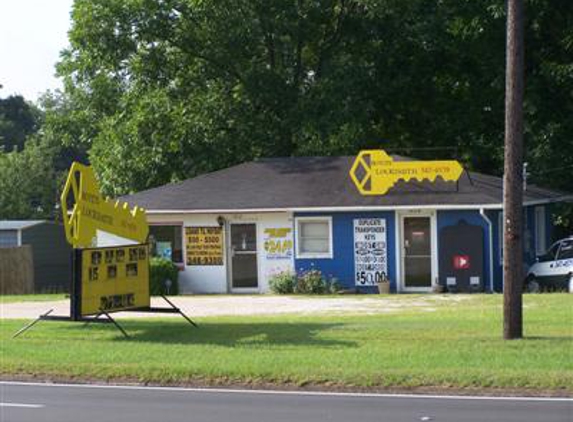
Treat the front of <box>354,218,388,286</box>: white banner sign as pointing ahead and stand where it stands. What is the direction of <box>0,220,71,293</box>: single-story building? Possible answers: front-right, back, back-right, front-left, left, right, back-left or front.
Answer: back-right

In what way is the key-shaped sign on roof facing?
toward the camera

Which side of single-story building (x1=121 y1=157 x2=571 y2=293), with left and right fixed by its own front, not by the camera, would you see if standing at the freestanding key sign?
front

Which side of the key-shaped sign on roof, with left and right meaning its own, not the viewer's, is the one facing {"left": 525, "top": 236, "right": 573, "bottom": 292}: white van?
left

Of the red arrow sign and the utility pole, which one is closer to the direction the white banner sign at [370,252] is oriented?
the utility pole

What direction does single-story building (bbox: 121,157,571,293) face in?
toward the camera

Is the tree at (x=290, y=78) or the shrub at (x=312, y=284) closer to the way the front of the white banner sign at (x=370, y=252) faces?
the shrub

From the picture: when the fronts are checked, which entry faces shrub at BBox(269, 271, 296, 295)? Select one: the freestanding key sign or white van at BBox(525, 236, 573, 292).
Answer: the white van

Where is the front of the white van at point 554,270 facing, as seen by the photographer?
facing to the left of the viewer

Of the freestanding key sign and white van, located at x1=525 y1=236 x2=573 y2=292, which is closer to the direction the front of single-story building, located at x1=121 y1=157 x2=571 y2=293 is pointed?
the freestanding key sign

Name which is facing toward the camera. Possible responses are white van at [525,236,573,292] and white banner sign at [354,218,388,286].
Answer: the white banner sign

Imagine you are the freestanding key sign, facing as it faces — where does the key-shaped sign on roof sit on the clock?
The key-shaped sign on roof is roughly at 9 o'clock from the freestanding key sign.
